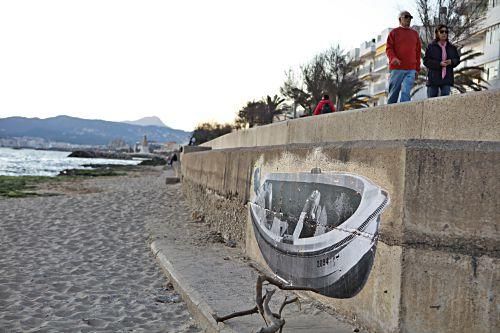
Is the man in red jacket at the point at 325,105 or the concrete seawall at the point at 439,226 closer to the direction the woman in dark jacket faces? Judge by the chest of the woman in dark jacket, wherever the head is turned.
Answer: the concrete seawall

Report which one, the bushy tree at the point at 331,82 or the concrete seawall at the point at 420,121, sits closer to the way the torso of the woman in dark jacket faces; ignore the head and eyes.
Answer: the concrete seawall

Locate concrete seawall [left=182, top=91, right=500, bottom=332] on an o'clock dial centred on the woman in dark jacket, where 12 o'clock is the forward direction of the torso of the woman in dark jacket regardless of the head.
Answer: The concrete seawall is roughly at 12 o'clock from the woman in dark jacket.

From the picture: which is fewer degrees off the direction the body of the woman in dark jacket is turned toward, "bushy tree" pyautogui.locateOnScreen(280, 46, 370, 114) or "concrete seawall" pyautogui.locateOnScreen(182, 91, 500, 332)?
the concrete seawall

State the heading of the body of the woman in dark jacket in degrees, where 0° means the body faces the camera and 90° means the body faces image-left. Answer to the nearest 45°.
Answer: approximately 0°

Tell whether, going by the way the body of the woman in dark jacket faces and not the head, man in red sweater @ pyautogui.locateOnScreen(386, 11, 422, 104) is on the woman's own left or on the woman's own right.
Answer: on the woman's own right

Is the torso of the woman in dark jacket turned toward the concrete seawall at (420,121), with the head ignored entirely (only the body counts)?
yes

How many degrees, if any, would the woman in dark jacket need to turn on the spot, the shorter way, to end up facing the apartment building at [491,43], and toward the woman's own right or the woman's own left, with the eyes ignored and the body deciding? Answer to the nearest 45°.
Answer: approximately 180°
